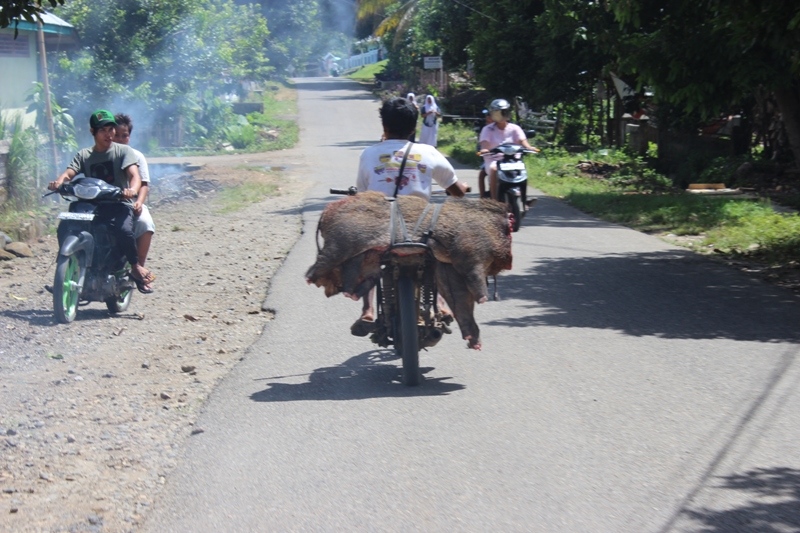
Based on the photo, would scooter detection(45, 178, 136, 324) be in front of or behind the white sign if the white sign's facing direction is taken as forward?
in front

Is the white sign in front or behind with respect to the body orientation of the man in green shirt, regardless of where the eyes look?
behind

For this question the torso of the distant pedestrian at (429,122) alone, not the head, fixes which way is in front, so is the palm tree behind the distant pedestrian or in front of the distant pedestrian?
behind

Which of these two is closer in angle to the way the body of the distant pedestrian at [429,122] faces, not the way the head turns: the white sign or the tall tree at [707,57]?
the tall tree

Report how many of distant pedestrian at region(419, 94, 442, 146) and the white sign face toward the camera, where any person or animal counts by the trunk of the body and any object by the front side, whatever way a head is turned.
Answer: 2

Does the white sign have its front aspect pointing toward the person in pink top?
yes

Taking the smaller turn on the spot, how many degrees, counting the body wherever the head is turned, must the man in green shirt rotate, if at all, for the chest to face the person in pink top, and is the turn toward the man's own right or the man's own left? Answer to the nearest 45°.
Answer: approximately 180°

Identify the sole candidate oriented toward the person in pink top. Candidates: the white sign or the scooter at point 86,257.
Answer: the white sign

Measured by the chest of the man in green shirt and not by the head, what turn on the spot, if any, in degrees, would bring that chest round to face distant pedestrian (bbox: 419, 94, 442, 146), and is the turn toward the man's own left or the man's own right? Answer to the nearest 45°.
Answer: approximately 180°

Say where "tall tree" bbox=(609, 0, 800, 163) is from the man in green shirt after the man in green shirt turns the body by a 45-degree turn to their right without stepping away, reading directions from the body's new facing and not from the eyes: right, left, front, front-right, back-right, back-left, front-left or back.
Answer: back

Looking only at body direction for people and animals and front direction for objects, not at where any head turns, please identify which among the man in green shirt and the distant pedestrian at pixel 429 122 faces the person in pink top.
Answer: the distant pedestrian
